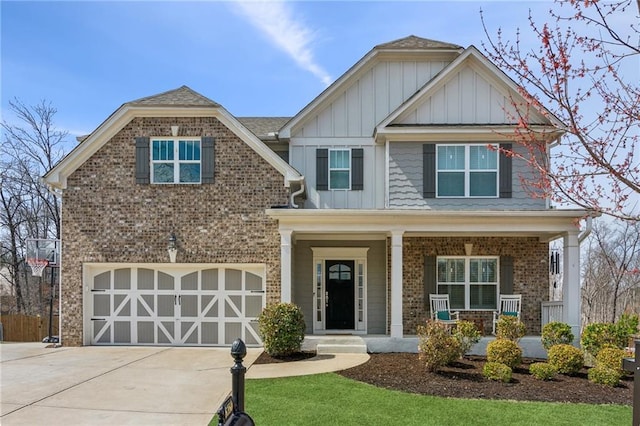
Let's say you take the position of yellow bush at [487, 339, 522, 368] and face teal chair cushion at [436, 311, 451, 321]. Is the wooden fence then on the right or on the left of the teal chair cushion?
left

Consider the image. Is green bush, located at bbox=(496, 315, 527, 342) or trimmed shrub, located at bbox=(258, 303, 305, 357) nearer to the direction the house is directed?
the trimmed shrub

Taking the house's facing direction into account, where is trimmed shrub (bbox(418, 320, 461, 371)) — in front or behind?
in front

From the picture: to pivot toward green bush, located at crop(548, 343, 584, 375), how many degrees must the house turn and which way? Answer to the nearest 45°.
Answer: approximately 45° to its left

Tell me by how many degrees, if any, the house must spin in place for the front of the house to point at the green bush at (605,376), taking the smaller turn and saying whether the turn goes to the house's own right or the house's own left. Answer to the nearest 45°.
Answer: approximately 45° to the house's own left

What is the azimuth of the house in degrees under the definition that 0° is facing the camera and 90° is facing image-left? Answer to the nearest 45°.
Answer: approximately 0°

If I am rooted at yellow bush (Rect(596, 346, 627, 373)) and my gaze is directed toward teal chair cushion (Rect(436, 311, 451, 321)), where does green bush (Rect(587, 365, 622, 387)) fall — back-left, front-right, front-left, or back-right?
back-left

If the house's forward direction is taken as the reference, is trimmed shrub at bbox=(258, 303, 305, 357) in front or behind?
in front

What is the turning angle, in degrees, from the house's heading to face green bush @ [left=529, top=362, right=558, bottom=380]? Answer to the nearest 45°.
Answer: approximately 45° to its left
